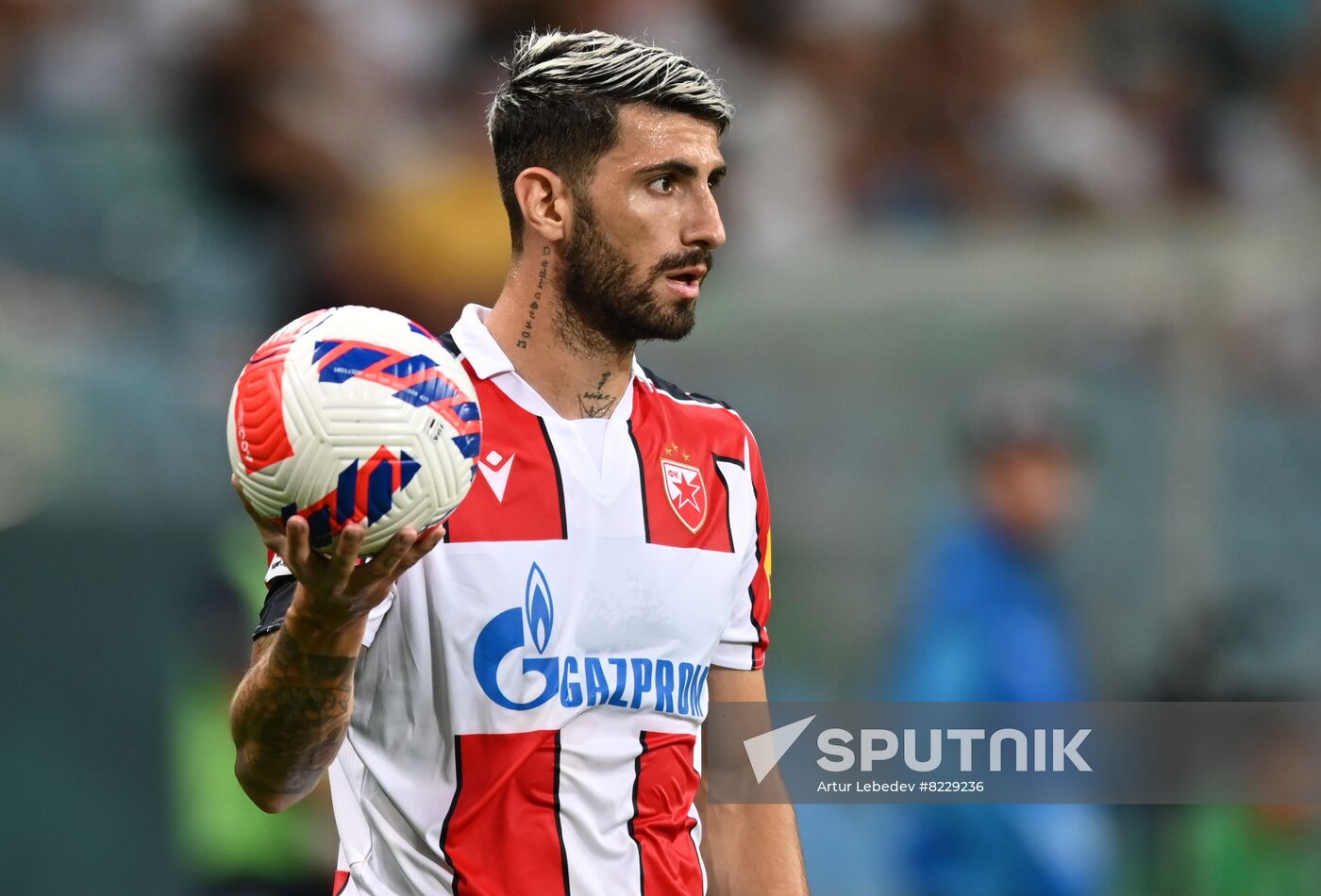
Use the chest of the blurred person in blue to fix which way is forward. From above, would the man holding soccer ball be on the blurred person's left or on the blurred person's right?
on the blurred person's right

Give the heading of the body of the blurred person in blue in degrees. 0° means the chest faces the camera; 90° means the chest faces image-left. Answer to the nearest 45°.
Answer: approximately 315°

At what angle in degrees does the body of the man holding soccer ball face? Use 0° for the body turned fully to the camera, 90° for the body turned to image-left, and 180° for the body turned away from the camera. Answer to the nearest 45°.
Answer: approximately 315°
